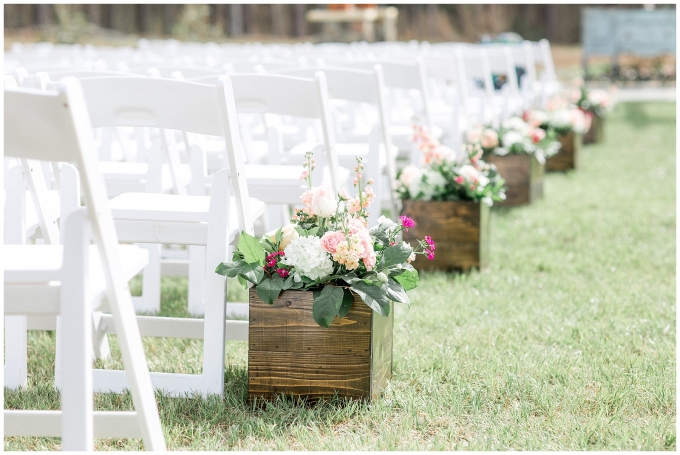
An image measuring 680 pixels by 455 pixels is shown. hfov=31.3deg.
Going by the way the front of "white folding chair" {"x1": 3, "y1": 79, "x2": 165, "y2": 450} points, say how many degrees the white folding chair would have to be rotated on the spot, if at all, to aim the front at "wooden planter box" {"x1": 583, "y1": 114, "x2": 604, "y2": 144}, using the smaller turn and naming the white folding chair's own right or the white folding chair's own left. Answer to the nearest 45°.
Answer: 0° — it already faces it

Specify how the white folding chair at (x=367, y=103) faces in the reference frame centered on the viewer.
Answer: facing away from the viewer and to the right of the viewer

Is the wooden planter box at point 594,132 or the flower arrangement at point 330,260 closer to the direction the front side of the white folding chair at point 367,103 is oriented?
the wooden planter box

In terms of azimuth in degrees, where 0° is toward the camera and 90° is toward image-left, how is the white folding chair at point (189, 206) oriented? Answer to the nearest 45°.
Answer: approximately 225°

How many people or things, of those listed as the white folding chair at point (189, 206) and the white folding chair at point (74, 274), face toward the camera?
0

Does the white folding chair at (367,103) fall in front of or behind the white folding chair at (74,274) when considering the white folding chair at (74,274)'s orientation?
in front

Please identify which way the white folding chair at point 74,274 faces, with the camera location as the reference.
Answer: facing away from the viewer and to the right of the viewer
